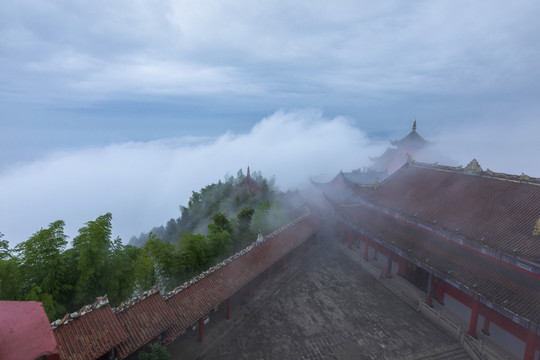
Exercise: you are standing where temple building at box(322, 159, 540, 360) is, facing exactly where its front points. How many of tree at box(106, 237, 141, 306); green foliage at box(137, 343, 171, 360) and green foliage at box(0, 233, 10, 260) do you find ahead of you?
3

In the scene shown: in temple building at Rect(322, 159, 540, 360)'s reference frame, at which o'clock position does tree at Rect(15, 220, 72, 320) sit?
The tree is roughly at 12 o'clock from the temple building.

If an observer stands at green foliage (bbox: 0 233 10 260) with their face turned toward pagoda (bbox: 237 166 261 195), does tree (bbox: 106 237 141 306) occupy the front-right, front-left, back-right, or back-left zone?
front-right

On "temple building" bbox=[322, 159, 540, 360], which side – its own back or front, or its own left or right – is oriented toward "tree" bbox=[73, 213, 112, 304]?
front

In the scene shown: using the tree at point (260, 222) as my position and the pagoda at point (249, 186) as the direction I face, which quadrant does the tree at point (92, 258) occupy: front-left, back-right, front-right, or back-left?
back-left

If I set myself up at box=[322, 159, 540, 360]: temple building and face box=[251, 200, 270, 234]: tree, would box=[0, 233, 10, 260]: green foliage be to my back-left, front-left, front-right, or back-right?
front-left

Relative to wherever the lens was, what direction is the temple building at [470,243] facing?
facing the viewer and to the left of the viewer

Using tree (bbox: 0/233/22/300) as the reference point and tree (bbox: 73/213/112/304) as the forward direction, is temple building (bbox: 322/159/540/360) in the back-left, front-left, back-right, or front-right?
front-right

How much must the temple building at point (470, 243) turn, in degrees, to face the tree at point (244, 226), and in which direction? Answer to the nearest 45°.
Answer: approximately 45° to its right

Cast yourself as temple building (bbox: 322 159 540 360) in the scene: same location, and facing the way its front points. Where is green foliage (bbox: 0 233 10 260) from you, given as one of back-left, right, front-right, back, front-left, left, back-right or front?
front

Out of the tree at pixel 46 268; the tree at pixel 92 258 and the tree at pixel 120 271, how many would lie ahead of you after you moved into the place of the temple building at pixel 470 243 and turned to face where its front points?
3

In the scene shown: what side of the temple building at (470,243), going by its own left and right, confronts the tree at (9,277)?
front
